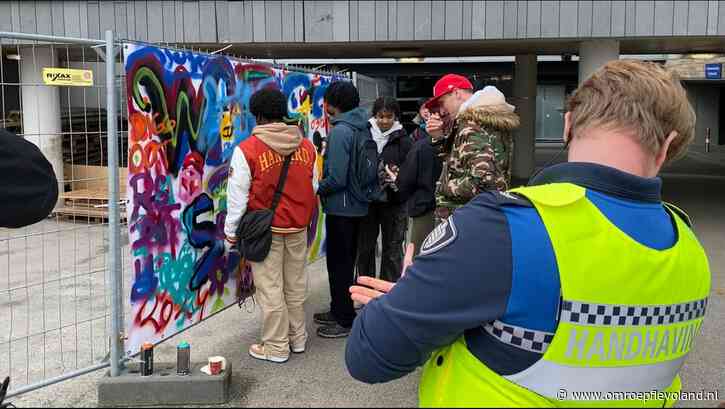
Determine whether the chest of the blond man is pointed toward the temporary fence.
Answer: yes

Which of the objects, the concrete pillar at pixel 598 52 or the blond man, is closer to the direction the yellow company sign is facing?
the blond man

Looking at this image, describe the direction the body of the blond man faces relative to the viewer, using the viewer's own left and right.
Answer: facing away from the viewer and to the left of the viewer

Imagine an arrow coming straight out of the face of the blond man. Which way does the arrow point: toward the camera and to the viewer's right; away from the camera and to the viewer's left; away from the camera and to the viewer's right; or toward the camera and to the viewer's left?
away from the camera and to the viewer's left

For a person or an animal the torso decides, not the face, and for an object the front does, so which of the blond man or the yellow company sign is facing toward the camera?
the yellow company sign

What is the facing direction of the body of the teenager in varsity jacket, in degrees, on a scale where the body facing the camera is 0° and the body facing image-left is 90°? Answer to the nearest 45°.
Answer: approximately 135°

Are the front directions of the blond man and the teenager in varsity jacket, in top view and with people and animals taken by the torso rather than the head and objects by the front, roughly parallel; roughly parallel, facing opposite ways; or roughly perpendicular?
roughly parallel

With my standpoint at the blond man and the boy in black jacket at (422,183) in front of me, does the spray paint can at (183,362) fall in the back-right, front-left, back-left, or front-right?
front-left

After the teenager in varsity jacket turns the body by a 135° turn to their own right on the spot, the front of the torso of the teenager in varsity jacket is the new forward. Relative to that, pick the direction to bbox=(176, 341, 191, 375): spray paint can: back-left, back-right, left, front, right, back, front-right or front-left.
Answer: back-right

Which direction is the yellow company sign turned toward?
toward the camera

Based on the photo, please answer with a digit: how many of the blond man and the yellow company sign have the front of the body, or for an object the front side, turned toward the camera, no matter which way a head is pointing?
1

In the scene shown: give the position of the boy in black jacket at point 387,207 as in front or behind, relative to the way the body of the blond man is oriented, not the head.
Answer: in front

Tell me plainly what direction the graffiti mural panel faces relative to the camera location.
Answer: facing the viewer and to the right of the viewer

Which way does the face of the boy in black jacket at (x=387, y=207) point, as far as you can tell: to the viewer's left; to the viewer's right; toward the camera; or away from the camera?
toward the camera

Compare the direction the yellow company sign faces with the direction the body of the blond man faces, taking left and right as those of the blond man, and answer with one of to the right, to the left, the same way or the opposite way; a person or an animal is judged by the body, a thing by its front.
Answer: the opposite way

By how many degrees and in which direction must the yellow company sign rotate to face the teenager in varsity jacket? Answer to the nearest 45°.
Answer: approximately 90° to its left

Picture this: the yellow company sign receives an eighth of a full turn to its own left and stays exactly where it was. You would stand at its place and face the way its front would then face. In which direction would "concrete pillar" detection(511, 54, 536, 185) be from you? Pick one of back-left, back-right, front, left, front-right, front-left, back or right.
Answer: left

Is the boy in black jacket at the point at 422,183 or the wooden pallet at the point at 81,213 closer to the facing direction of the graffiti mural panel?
the boy in black jacket
